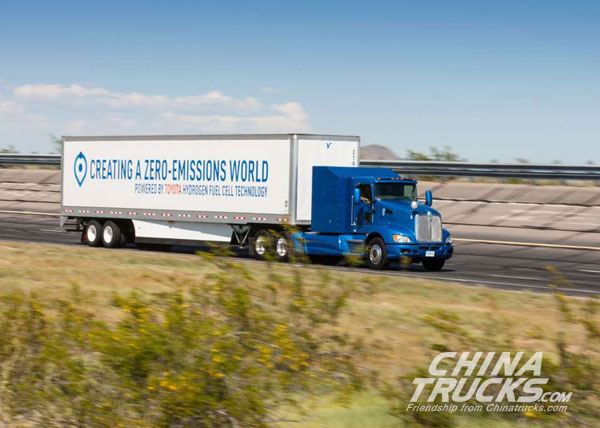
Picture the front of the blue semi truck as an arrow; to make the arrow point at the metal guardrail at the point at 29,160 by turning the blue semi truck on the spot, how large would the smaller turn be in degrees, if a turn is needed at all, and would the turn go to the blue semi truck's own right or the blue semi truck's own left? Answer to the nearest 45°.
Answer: approximately 180°

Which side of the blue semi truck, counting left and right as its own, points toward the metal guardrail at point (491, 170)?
left

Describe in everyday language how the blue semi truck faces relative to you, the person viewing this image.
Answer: facing the viewer and to the right of the viewer

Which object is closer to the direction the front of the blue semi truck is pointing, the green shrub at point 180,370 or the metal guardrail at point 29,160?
the green shrub

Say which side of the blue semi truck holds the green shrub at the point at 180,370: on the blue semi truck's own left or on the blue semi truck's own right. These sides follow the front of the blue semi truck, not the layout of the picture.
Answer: on the blue semi truck's own right

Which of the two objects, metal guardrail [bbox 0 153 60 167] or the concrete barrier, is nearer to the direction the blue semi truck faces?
the concrete barrier
